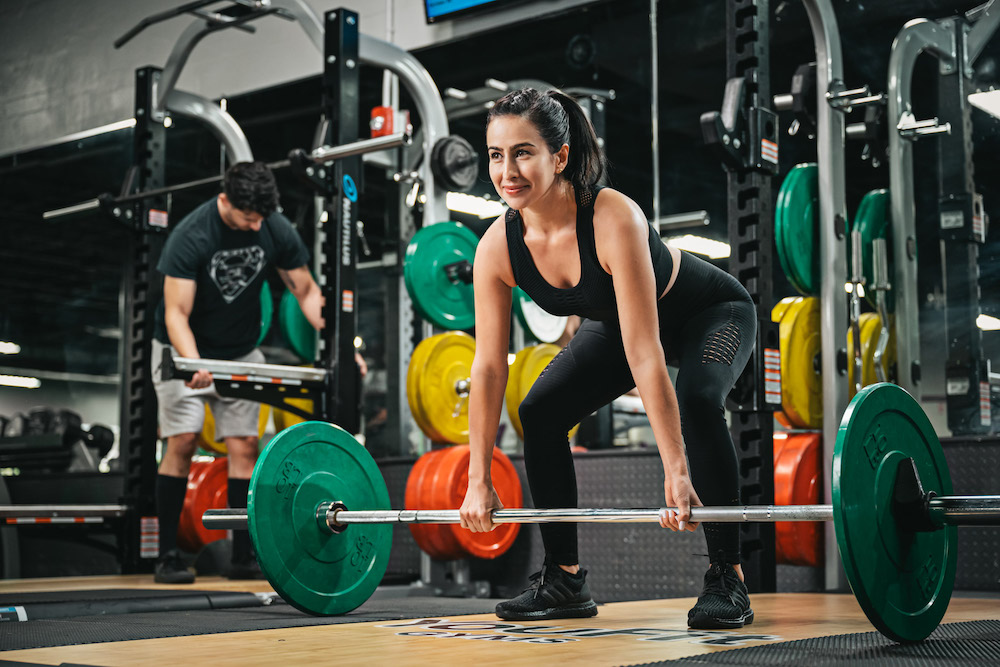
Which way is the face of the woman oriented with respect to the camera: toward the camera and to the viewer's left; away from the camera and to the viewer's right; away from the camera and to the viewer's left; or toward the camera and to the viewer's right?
toward the camera and to the viewer's left

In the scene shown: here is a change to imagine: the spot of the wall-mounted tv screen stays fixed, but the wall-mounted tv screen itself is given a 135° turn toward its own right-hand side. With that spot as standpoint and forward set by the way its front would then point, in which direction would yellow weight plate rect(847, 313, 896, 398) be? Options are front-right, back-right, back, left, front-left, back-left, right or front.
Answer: back-right

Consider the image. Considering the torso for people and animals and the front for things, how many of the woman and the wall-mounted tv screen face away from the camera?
0

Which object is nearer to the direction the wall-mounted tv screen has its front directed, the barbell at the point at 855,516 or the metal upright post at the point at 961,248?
the barbell

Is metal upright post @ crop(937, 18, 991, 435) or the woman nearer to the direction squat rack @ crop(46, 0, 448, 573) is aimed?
the woman

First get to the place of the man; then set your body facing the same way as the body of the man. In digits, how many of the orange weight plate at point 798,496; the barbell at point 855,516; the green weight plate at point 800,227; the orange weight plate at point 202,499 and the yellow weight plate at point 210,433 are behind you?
2

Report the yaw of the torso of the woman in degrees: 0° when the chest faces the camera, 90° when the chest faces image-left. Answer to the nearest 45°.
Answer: approximately 45°

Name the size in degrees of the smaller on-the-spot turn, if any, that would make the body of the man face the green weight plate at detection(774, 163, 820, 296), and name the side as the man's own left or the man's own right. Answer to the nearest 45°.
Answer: approximately 45° to the man's own left

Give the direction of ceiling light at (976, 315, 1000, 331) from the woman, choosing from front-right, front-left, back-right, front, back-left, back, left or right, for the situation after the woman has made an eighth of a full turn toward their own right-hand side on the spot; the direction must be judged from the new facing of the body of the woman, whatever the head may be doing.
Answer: back-right

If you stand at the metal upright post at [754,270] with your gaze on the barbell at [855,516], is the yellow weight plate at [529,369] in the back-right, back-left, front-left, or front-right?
back-right
